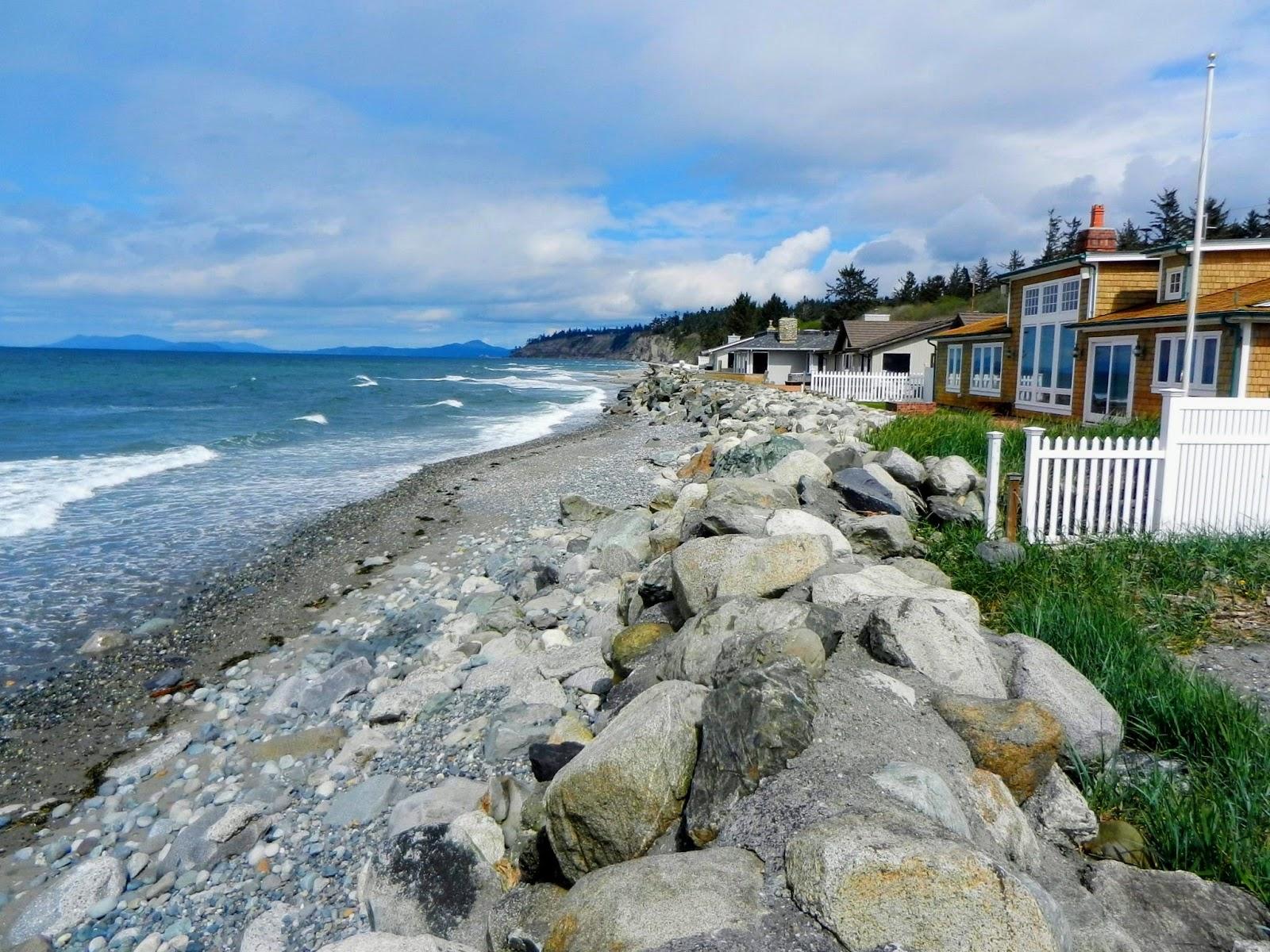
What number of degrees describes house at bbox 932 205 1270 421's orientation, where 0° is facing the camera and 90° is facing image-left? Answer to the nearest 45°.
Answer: approximately 45°

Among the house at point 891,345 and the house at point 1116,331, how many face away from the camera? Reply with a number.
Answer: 0

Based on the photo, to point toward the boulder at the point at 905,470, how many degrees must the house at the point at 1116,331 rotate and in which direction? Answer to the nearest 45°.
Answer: approximately 45° to its left

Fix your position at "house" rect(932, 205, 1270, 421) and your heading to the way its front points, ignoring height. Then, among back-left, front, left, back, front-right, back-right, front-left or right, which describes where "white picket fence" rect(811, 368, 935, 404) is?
right

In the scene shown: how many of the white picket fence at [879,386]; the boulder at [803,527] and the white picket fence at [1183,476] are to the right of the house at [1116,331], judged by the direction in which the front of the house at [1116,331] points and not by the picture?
1

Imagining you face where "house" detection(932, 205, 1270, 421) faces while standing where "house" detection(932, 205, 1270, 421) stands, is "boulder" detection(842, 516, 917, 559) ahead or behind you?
ahead

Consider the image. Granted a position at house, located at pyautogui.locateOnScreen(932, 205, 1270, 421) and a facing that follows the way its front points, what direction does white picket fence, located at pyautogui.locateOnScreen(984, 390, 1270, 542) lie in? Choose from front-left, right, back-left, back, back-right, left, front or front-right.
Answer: front-left

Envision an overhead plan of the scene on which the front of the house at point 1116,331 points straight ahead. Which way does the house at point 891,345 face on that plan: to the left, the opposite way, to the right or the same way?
the same way

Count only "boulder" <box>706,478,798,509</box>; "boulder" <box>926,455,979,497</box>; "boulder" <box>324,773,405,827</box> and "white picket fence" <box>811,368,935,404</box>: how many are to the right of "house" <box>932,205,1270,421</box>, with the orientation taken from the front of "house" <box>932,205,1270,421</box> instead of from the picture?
1

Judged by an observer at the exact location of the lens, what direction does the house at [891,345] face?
facing the viewer and to the left of the viewer

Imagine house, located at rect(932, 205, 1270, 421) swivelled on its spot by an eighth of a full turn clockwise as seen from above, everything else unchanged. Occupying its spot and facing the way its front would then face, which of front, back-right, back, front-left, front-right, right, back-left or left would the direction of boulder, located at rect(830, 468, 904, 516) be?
left

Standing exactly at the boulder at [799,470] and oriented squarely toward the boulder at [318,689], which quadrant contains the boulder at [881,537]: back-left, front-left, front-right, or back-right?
front-left

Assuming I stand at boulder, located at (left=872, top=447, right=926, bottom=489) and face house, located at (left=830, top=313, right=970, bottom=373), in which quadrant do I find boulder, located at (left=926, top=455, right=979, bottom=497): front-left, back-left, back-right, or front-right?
back-right

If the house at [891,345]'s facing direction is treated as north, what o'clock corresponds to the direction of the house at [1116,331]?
the house at [1116,331] is roughly at 10 o'clock from the house at [891,345].

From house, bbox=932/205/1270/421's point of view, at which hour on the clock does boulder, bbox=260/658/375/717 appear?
The boulder is roughly at 11 o'clock from the house.

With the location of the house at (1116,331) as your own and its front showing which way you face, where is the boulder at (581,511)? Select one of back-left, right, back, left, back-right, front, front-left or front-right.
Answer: front

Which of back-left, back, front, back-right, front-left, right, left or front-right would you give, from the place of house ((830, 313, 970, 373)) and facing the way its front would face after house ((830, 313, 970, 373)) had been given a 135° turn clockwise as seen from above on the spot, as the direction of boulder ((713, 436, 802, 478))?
back

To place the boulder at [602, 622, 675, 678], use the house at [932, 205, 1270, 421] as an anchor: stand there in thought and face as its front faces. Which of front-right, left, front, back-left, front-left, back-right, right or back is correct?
front-left

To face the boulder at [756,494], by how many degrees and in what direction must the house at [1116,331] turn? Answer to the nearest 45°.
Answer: approximately 45° to its left
